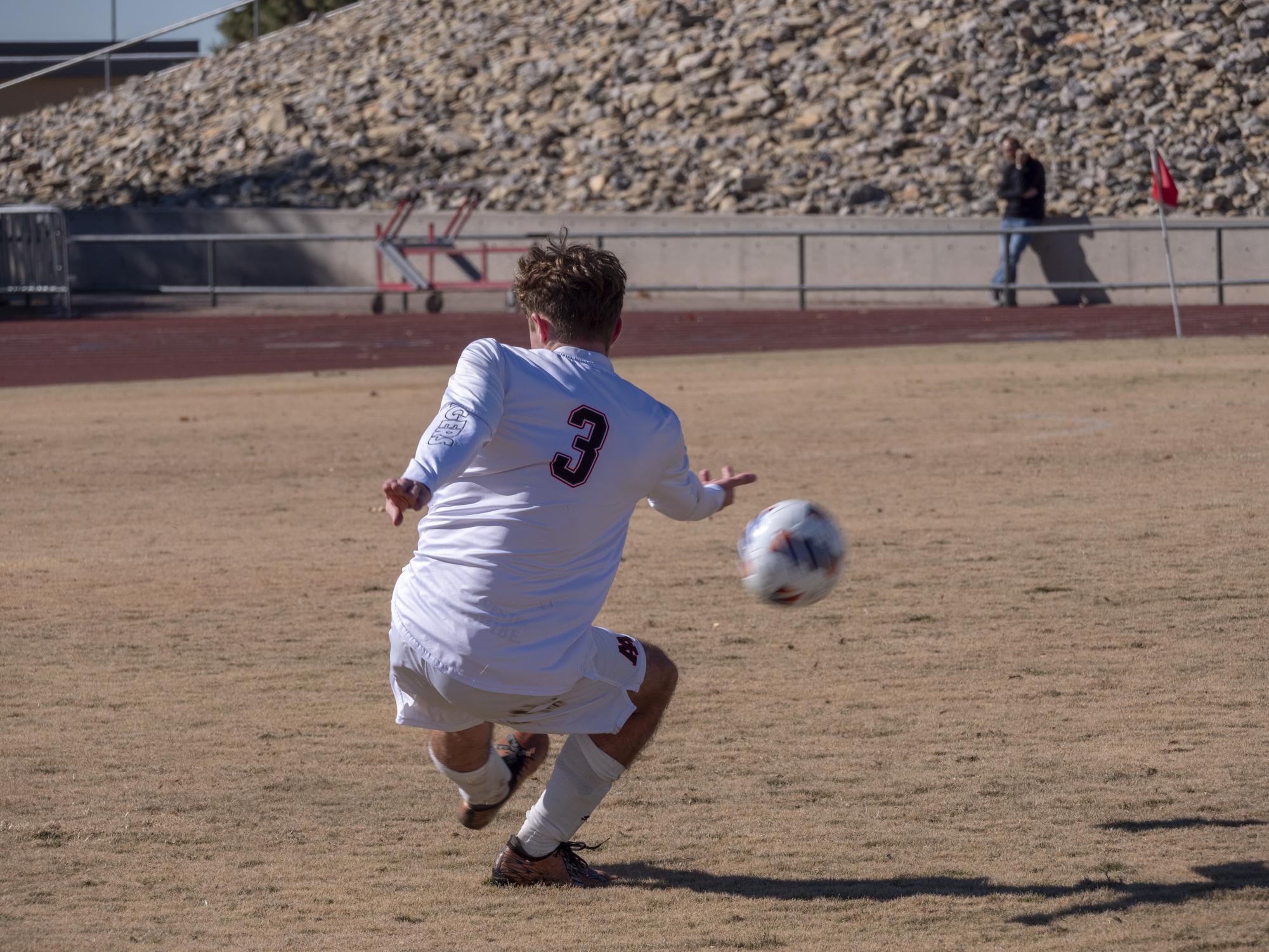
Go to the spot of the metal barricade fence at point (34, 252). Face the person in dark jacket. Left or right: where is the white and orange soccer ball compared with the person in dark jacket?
right

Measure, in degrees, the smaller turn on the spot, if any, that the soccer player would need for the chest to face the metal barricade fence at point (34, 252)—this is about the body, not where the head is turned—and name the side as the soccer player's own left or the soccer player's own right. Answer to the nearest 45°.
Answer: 0° — they already face it

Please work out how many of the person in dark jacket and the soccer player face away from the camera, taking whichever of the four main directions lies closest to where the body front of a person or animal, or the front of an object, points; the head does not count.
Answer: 1

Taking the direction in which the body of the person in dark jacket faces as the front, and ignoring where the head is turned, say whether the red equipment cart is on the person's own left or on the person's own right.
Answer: on the person's own right

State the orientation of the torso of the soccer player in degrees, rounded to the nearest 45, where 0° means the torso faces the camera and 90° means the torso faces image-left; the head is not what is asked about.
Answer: approximately 180°

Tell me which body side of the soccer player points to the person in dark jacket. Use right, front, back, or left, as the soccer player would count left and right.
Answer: front

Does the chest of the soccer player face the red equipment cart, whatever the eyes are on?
yes

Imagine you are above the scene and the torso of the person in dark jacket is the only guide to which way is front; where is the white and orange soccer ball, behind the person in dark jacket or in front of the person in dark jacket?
in front

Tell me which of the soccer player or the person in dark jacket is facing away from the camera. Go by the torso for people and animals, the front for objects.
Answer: the soccer player

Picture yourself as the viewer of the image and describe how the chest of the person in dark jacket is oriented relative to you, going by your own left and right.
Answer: facing the viewer and to the left of the viewer

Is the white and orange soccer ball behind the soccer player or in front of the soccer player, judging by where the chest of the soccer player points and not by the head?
in front

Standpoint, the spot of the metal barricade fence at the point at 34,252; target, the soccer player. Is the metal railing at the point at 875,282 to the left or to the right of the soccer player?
left
